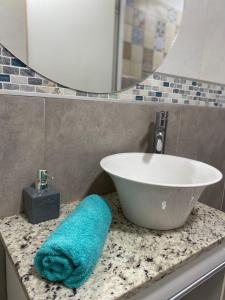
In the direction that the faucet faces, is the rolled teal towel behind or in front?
in front

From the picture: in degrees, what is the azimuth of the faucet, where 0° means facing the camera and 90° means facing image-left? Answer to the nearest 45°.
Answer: approximately 0°

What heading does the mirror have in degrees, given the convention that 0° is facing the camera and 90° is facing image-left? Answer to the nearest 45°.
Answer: approximately 315°

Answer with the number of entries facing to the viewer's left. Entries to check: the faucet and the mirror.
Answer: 0

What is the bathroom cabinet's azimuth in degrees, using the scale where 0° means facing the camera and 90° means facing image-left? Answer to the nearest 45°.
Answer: approximately 315°
